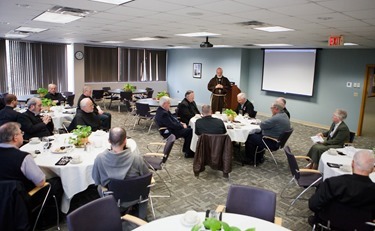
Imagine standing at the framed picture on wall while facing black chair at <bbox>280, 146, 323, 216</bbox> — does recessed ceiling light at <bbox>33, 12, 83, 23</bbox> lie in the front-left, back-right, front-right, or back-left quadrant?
front-right

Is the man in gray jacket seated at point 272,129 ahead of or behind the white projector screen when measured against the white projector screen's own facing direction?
ahead

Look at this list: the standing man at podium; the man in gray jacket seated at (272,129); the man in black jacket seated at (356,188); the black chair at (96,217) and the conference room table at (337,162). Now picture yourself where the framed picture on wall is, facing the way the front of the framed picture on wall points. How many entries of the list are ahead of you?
5

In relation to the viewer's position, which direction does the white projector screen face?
facing the viewer and to the left of the viewer

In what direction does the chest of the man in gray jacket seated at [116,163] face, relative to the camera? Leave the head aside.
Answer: away from the camera

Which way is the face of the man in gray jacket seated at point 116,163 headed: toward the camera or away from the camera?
away from the camera

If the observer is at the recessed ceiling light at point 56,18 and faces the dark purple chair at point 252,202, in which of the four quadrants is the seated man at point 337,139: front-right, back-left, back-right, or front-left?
front-left

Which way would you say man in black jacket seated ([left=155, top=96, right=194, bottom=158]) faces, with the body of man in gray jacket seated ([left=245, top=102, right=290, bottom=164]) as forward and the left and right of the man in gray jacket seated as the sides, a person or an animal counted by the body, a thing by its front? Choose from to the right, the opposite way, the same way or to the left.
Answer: the opposite way

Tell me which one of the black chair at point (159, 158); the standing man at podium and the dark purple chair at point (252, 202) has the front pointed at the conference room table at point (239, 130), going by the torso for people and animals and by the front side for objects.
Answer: the standing man at podium

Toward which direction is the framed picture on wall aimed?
toward the camera

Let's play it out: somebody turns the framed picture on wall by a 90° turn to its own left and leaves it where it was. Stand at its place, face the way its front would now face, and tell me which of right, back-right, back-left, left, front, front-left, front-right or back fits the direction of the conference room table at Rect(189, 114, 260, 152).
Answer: right

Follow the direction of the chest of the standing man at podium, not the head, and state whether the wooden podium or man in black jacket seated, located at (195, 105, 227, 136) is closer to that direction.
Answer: the man in black jacket seated

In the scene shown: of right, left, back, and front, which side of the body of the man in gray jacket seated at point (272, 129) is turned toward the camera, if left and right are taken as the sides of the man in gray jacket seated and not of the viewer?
left

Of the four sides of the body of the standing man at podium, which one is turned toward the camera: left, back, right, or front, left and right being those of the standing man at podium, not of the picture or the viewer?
front

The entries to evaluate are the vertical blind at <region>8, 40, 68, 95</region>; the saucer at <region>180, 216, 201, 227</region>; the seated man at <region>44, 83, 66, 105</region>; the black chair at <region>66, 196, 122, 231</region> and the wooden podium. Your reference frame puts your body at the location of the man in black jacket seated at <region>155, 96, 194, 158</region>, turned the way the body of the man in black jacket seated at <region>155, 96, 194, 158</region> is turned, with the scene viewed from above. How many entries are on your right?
2

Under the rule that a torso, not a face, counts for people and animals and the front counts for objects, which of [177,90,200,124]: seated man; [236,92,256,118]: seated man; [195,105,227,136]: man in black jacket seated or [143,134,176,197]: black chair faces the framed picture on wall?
the man in black jacket seated
